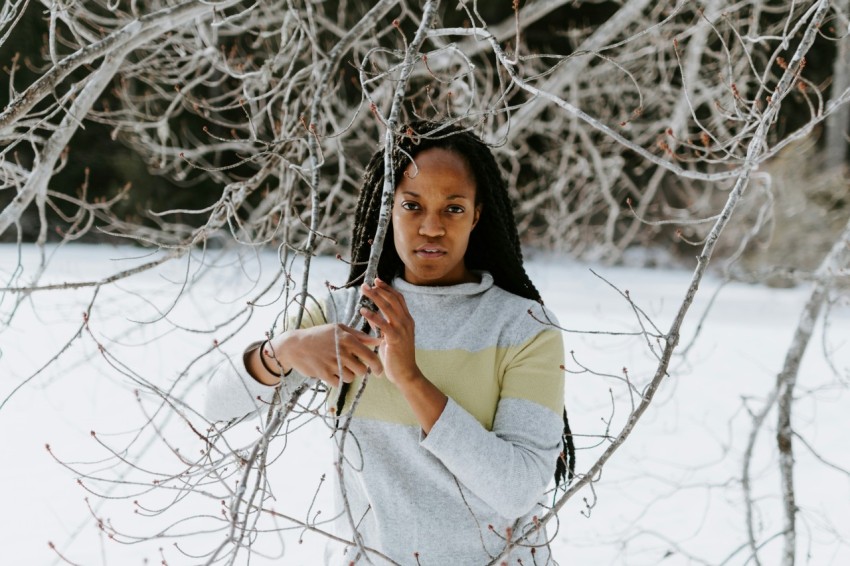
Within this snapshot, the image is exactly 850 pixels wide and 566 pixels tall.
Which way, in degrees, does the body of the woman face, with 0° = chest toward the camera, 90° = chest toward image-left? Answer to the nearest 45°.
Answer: approximately 0°
